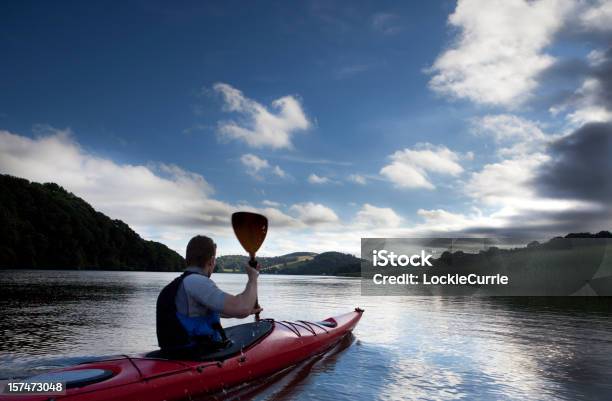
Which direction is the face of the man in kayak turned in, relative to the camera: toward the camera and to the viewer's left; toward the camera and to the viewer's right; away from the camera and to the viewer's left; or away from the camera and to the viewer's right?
away from the camera and to the viewer's right

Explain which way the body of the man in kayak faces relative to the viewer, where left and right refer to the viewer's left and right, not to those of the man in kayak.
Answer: facing away from the viewer and to the right of the viewer
